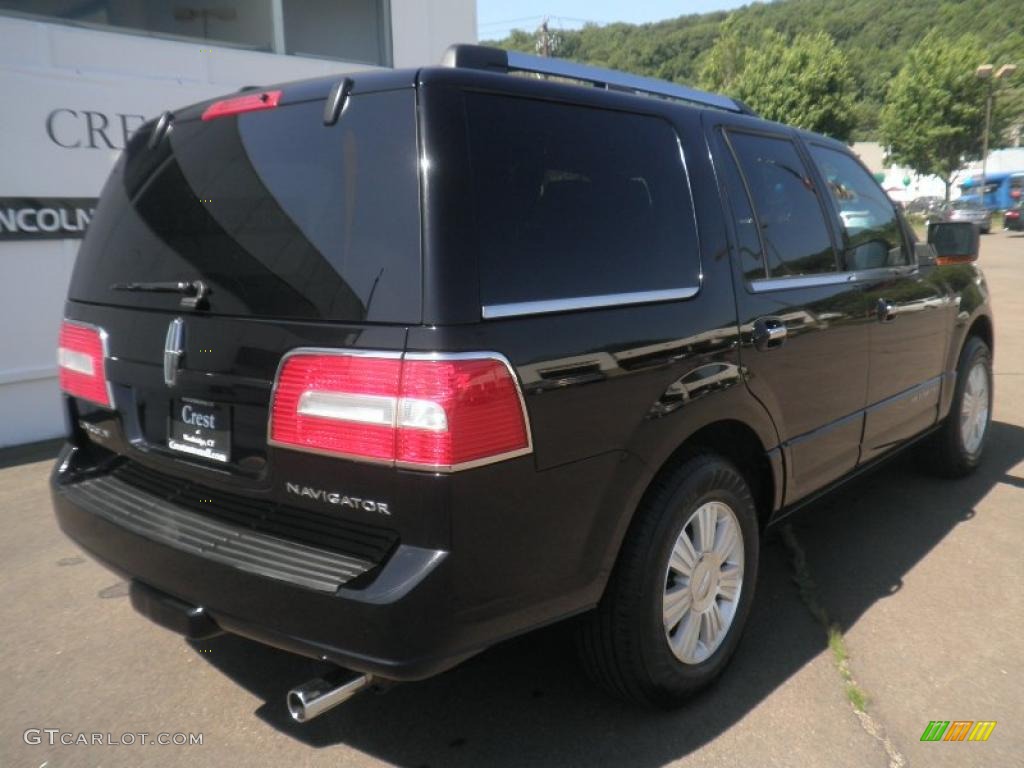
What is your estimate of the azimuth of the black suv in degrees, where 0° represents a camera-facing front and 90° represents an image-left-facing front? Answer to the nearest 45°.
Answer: approximately 225°

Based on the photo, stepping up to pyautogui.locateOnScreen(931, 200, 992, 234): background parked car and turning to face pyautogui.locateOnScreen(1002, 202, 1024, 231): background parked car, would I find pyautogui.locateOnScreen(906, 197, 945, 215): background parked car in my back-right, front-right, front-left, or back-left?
back-left

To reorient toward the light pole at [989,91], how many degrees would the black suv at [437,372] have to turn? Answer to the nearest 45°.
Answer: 0° — it already faces it

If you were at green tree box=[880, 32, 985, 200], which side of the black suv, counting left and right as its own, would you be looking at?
front

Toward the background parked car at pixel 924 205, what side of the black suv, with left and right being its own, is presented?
front

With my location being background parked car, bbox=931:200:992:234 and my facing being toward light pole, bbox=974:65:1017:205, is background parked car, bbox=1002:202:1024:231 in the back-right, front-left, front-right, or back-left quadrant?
front-right

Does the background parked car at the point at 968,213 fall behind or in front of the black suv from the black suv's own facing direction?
in front
